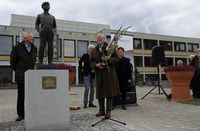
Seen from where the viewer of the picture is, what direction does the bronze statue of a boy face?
facing the viewer

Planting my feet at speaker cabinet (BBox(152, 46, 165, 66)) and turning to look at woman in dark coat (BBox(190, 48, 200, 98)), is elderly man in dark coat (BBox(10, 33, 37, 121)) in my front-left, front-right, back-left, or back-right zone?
back-right

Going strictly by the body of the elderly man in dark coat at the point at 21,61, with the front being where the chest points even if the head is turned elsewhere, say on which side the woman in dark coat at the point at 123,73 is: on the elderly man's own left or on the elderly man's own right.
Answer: on the elderly man's own left

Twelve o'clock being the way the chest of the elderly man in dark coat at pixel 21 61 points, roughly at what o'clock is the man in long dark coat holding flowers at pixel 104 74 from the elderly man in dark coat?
The man in long dark coat holding flowers is roughly at 11 o'clock from the elderly man in dark coat.

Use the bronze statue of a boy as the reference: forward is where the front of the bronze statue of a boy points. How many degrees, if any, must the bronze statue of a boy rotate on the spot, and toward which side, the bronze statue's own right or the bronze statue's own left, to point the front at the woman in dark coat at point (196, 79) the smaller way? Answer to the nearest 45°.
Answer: approximately 135° to the bronze statue's own left

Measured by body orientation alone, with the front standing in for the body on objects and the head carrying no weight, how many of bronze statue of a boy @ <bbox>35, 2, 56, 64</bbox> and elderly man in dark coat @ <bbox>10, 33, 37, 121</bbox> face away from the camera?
0

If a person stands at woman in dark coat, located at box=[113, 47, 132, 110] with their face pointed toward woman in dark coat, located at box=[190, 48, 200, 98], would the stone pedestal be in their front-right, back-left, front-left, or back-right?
back-right

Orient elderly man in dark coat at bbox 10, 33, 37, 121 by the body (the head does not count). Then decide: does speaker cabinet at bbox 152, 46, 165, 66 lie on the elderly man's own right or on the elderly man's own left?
on the elderly man's own left
